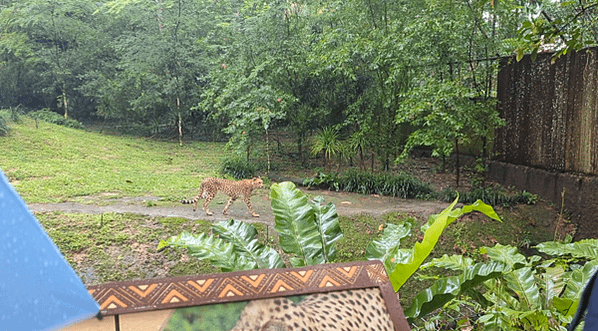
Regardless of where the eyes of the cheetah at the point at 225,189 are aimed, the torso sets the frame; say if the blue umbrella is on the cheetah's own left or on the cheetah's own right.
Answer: on the cheetah's own right

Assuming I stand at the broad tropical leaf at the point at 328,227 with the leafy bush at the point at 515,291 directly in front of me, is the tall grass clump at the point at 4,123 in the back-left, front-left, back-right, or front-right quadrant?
back-left

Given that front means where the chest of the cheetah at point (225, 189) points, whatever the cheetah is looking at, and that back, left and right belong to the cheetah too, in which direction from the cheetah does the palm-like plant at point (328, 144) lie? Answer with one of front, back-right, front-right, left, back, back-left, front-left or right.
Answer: front-left

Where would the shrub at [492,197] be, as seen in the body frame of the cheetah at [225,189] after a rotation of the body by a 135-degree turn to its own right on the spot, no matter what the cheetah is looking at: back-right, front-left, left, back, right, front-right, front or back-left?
back-left

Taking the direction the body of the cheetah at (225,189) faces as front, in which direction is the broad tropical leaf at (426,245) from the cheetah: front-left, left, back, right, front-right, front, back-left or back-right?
right

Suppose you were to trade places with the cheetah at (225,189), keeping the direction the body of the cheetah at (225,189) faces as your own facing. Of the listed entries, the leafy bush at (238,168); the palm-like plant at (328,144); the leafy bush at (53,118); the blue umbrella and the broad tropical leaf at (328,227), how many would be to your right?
2

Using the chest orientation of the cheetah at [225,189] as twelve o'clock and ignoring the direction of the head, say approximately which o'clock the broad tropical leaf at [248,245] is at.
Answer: The broad tropical leaf is roughly at 3 o'clock from the cheetah.

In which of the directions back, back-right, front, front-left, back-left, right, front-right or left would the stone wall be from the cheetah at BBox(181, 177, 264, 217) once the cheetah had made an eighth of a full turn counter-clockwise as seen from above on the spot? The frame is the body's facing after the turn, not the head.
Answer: front-right

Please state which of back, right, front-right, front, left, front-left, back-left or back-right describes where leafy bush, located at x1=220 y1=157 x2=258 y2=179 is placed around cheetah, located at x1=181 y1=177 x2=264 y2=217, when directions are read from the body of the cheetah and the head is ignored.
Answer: left

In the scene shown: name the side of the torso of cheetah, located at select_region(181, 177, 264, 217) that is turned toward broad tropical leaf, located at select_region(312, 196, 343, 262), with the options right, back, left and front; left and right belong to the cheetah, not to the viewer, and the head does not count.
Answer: right

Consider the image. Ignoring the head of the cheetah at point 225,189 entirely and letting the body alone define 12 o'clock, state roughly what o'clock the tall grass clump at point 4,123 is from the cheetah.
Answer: The tall grass clump is roughly at 7 o'clock from the cheetah.

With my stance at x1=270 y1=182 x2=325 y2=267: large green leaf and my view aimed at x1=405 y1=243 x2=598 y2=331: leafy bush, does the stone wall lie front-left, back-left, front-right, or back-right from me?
front-left

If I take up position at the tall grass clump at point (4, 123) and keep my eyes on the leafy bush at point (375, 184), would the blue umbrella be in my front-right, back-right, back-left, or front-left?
front-right

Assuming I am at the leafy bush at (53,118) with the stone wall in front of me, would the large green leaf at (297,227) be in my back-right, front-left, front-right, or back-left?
front-right

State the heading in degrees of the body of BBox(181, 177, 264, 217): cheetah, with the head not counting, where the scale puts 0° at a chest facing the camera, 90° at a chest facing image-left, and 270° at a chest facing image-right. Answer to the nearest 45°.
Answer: approximately 270°

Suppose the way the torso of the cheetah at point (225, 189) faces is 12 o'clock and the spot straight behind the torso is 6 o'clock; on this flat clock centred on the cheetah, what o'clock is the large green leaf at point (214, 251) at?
The large green leaf is roughly at 3 o'clock from the cheetah.

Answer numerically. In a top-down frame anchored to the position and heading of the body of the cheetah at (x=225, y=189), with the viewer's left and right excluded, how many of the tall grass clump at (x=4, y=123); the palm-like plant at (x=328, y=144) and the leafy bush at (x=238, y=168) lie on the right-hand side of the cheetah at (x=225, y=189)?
0

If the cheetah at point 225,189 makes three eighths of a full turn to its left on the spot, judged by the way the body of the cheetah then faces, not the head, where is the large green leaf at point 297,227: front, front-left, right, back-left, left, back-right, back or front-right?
back-left
